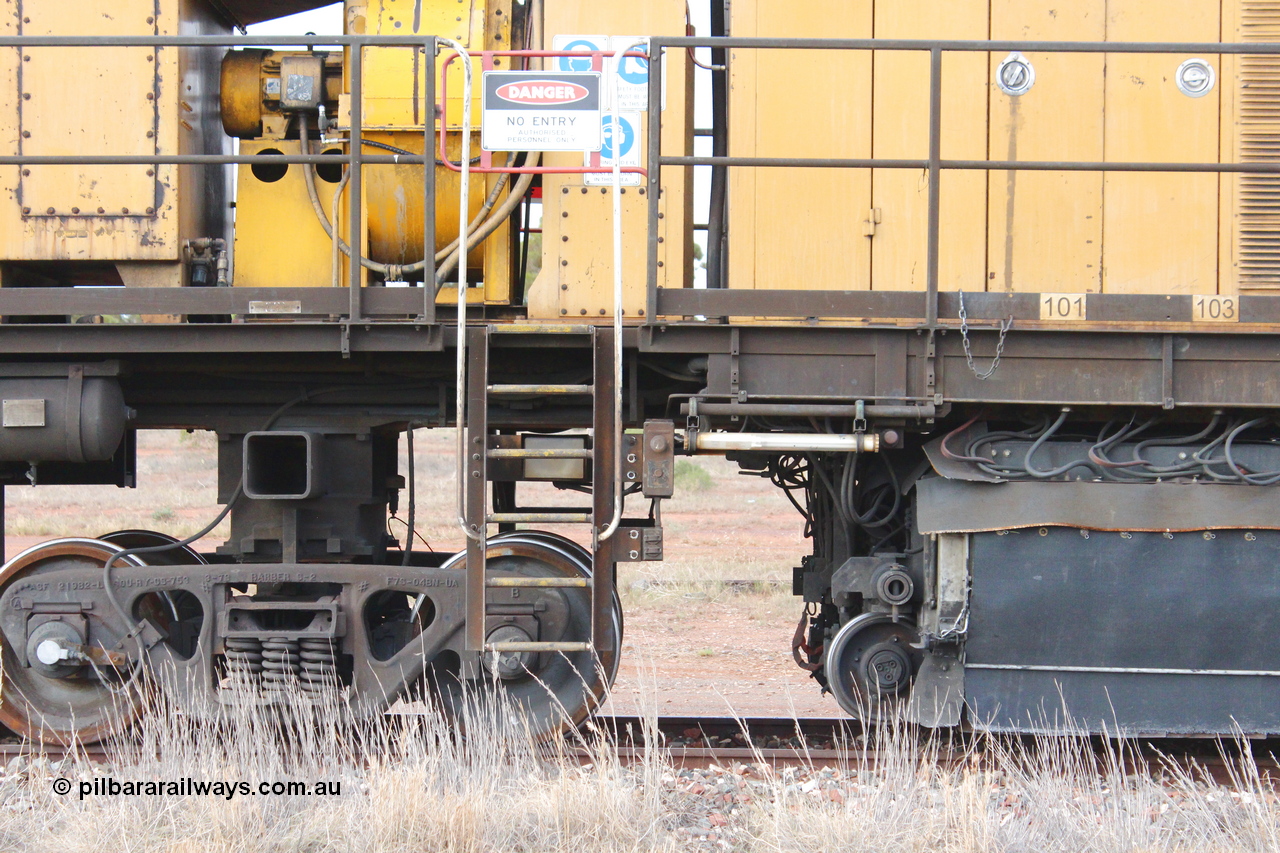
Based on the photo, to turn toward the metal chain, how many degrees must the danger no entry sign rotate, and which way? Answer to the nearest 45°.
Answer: approximately 90° to its left

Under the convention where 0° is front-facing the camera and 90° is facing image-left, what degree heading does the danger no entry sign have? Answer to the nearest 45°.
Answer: approximately 0°
